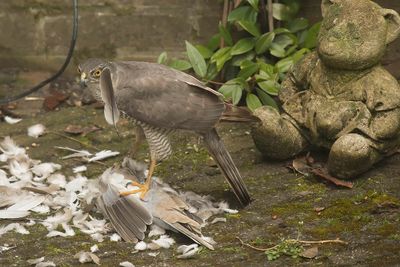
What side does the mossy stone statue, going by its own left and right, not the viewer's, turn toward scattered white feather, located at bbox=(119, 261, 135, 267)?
front

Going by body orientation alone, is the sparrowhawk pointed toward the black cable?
no

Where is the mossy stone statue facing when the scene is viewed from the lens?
facing the viewer and to the left of the viewer

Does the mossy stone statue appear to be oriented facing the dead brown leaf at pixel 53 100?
no

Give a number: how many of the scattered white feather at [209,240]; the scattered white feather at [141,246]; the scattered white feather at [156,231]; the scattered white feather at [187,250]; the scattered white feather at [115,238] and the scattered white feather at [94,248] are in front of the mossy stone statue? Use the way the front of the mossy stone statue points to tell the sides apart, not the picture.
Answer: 6

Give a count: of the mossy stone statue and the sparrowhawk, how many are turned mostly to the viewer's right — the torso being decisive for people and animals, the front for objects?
0

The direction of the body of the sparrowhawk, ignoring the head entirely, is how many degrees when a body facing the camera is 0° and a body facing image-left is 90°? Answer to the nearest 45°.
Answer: approximately 90°

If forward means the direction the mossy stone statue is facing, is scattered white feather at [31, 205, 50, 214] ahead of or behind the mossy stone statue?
ahead

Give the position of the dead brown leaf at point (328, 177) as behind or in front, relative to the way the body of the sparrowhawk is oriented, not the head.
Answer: behind

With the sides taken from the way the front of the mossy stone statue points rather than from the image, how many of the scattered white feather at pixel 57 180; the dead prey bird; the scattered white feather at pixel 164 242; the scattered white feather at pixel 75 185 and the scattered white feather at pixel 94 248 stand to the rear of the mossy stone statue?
0

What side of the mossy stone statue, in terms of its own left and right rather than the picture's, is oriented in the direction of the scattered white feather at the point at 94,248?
front

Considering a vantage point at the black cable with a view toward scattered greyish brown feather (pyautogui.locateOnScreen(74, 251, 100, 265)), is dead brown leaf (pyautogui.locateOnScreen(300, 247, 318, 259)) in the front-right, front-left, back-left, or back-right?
front-left
